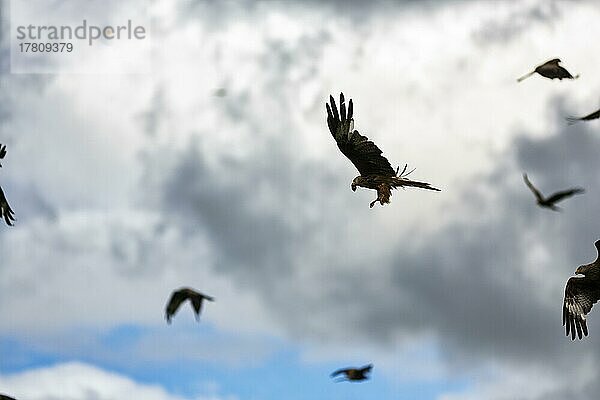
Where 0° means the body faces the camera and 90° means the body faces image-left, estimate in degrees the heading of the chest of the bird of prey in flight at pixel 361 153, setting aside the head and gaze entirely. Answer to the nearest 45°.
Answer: approximately 90°

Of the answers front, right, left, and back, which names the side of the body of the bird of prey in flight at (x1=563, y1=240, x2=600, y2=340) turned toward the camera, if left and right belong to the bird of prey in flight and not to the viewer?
left

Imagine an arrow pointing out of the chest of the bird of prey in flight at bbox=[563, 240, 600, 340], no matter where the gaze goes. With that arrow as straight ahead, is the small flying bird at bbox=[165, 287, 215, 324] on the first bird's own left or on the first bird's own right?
on the first bird's own right

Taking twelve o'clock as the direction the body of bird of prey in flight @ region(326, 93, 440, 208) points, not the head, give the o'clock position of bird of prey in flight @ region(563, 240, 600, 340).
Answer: bird of prey in flight @ region(563, 240, 600, 340) is roughly at 5 o'clock from bird of prey in flight @ region(326, 93, 440, 208).

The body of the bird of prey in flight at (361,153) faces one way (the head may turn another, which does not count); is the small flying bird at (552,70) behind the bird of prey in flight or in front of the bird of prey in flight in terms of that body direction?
behind
